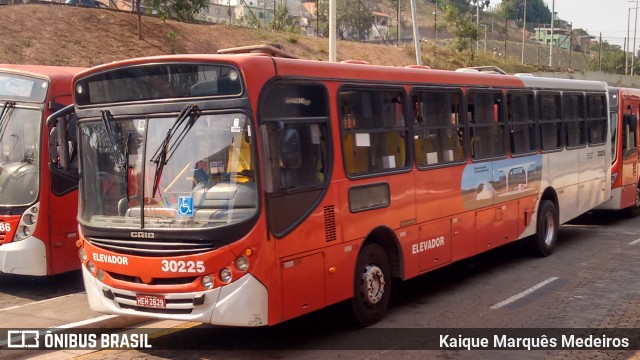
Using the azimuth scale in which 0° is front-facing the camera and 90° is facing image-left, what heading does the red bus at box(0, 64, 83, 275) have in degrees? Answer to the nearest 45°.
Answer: approximately 45°

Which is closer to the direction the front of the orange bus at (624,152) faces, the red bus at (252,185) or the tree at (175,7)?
the red bus

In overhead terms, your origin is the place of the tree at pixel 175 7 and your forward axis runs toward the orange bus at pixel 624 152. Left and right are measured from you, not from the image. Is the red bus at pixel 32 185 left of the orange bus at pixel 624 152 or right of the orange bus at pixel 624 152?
right

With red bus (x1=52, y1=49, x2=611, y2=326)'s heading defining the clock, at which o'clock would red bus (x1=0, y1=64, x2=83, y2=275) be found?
The red bus (x1=0, y1=64, x2=83, y2=275) is roughly at 3 o'clock from the red bus (x1=52, y1=49, x2=611, y2=326).

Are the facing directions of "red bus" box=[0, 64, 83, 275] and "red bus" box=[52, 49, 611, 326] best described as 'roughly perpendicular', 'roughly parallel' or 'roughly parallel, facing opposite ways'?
roughly parallel

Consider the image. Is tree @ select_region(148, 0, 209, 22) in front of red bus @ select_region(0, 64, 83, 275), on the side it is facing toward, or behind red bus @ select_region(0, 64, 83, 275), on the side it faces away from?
behind

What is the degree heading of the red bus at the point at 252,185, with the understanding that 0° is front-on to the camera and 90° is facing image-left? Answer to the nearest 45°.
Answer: approximately 45°

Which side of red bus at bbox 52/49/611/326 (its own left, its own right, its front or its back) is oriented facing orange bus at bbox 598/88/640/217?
back

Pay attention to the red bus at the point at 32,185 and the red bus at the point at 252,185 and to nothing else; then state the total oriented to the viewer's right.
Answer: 0

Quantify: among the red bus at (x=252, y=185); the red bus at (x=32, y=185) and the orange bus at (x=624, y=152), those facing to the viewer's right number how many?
0

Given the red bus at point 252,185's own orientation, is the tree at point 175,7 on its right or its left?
on its right

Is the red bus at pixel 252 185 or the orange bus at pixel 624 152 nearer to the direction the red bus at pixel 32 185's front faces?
the red bus at pixel 252 185
